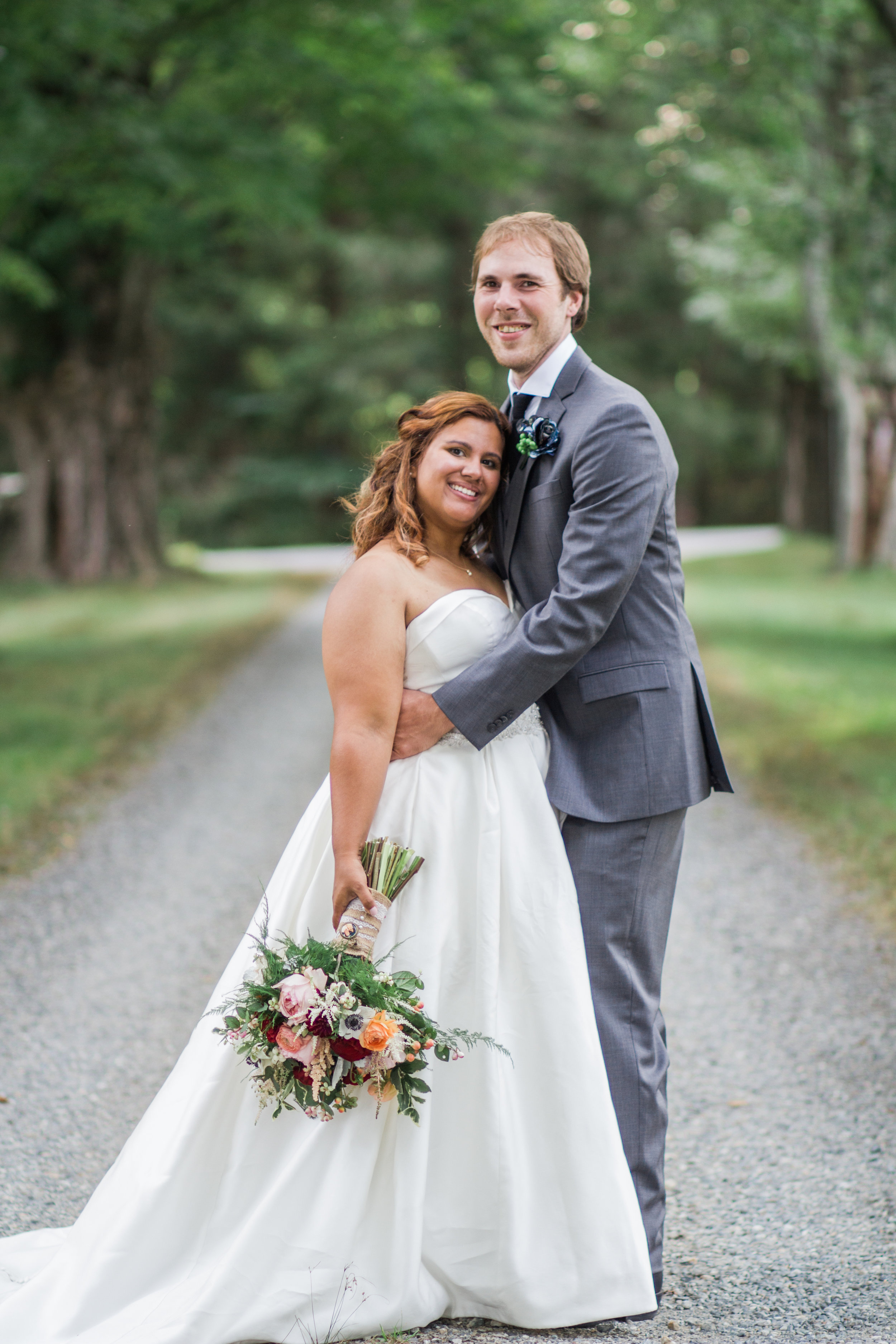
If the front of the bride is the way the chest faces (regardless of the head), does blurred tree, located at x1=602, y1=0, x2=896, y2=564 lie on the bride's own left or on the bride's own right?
on the bride's own left

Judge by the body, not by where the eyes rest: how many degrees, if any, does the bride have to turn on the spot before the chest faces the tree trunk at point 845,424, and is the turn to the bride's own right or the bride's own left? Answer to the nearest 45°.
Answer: approximately 90° to the bride's own left

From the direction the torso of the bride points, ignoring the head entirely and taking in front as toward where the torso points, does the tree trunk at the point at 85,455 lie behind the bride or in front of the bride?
behind

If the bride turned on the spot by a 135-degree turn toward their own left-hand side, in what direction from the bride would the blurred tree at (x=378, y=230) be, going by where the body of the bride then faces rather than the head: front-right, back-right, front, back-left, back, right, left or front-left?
front

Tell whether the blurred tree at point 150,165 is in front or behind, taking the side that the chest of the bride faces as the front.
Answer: behind
